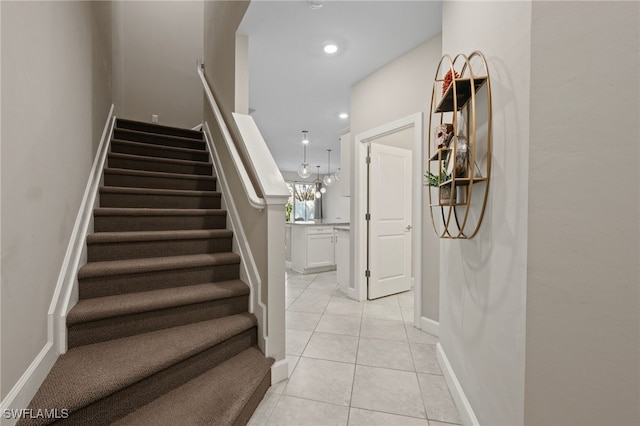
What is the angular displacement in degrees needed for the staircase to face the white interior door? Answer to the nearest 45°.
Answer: approximately 90° to its left

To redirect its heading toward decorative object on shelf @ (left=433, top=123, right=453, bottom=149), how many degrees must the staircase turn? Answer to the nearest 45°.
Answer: approximately 45° to its left

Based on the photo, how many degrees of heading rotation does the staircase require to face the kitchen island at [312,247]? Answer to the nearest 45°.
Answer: approximately 135° to its left

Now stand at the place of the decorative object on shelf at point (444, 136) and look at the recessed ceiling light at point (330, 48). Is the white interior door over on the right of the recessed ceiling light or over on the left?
right

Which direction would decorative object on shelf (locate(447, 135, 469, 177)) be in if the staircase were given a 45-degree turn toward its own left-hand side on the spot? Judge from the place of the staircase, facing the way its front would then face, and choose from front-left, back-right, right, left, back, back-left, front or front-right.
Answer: front

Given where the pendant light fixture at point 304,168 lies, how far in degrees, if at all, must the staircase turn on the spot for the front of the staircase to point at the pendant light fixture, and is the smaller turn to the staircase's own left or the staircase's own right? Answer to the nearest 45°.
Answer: approximately 135° to the staircase's own left

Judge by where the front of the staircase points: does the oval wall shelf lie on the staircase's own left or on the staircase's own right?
on the staircase's own left

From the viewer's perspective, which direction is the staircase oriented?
toward the camera
